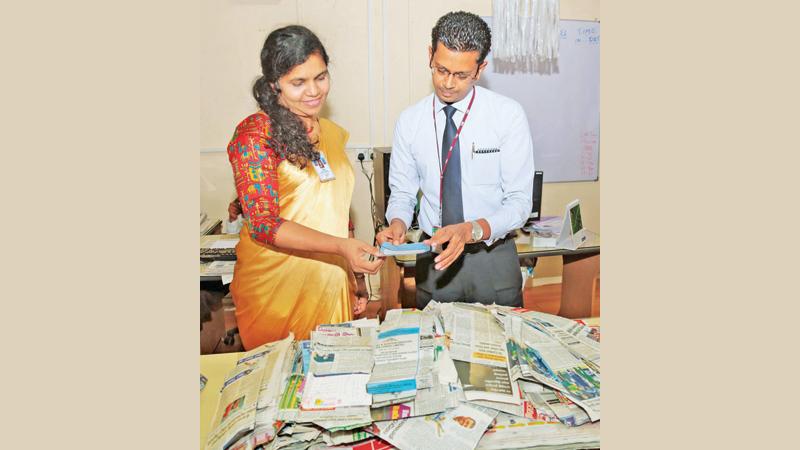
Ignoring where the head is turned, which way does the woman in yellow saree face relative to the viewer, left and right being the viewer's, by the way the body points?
facing the viewer and to the right of the viewer

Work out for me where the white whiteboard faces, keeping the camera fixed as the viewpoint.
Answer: facing the viewer

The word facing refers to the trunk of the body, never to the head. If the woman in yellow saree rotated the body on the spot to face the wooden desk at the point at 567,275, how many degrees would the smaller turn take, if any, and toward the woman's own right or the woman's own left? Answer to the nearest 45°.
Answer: approximately 90° to the woman's own left

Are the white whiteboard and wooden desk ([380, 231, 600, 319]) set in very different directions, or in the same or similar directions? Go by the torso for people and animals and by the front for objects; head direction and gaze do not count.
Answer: same or similar directions

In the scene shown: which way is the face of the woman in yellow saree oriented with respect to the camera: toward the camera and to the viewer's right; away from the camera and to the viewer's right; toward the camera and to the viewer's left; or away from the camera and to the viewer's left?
toward the camera and to the viewer's right

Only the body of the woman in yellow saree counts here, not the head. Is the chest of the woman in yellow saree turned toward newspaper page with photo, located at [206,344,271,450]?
no

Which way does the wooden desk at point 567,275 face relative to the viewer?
toward the camera

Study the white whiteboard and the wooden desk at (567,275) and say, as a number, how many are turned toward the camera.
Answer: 2

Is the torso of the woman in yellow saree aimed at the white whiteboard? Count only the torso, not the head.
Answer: no

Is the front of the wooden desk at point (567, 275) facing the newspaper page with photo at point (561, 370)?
yes

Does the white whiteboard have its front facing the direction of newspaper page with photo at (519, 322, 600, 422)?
yes

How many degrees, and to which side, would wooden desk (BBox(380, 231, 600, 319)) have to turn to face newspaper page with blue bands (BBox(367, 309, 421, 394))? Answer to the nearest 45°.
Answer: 0° — it already faces it

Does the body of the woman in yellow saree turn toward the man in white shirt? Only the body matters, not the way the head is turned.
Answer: no

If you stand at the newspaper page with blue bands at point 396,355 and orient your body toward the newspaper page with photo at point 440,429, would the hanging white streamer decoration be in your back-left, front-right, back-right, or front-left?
back-left

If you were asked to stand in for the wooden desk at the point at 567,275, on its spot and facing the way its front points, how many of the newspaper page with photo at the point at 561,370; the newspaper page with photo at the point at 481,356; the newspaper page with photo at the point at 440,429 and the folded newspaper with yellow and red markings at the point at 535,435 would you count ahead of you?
4
